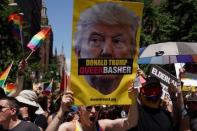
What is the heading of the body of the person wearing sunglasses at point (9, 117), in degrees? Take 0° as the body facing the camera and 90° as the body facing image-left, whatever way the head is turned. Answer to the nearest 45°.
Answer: approximately 45°

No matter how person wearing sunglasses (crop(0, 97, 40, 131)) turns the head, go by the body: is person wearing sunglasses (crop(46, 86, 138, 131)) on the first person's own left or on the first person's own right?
on the first person's own left
